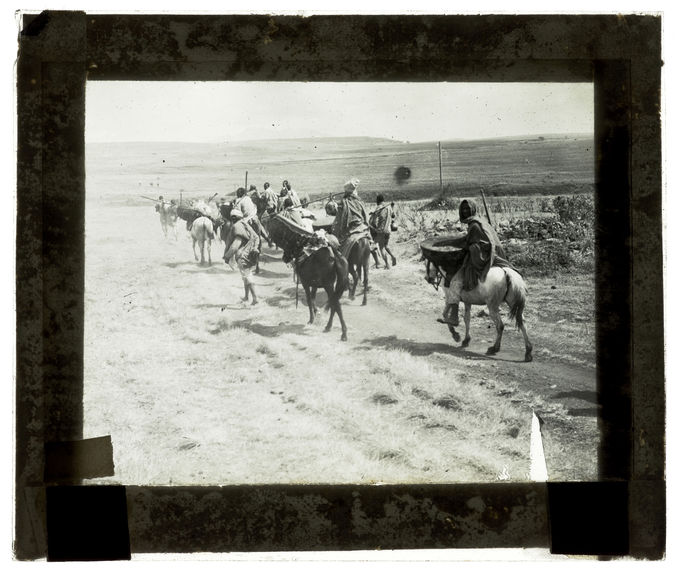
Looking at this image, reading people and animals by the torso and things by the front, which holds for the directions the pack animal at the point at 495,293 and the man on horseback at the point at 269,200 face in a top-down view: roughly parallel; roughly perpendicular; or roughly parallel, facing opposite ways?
roughly parallel

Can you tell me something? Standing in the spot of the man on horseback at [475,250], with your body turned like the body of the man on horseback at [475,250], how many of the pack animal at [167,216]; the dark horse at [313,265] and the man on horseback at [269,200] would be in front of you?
3

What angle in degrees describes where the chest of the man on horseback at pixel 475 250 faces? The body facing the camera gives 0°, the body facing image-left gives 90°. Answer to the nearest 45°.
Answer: approximately 90°

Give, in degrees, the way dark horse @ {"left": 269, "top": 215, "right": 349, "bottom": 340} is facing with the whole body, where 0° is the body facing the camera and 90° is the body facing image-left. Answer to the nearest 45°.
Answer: approximately 135°

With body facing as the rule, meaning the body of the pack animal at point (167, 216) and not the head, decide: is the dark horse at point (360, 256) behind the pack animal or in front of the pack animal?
behind

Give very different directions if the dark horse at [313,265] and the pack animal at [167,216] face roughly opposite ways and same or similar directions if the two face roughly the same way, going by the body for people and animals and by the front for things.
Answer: same or similar directions

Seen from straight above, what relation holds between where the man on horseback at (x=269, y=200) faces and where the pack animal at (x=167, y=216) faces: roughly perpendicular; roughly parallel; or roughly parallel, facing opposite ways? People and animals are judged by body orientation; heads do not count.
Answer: roughly parallel

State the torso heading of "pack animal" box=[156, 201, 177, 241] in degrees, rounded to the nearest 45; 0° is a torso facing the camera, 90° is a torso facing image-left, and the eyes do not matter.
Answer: approximately 135°

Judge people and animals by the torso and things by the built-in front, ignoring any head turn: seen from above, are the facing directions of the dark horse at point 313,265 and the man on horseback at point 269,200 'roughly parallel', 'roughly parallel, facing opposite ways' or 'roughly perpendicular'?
roughly parallel
